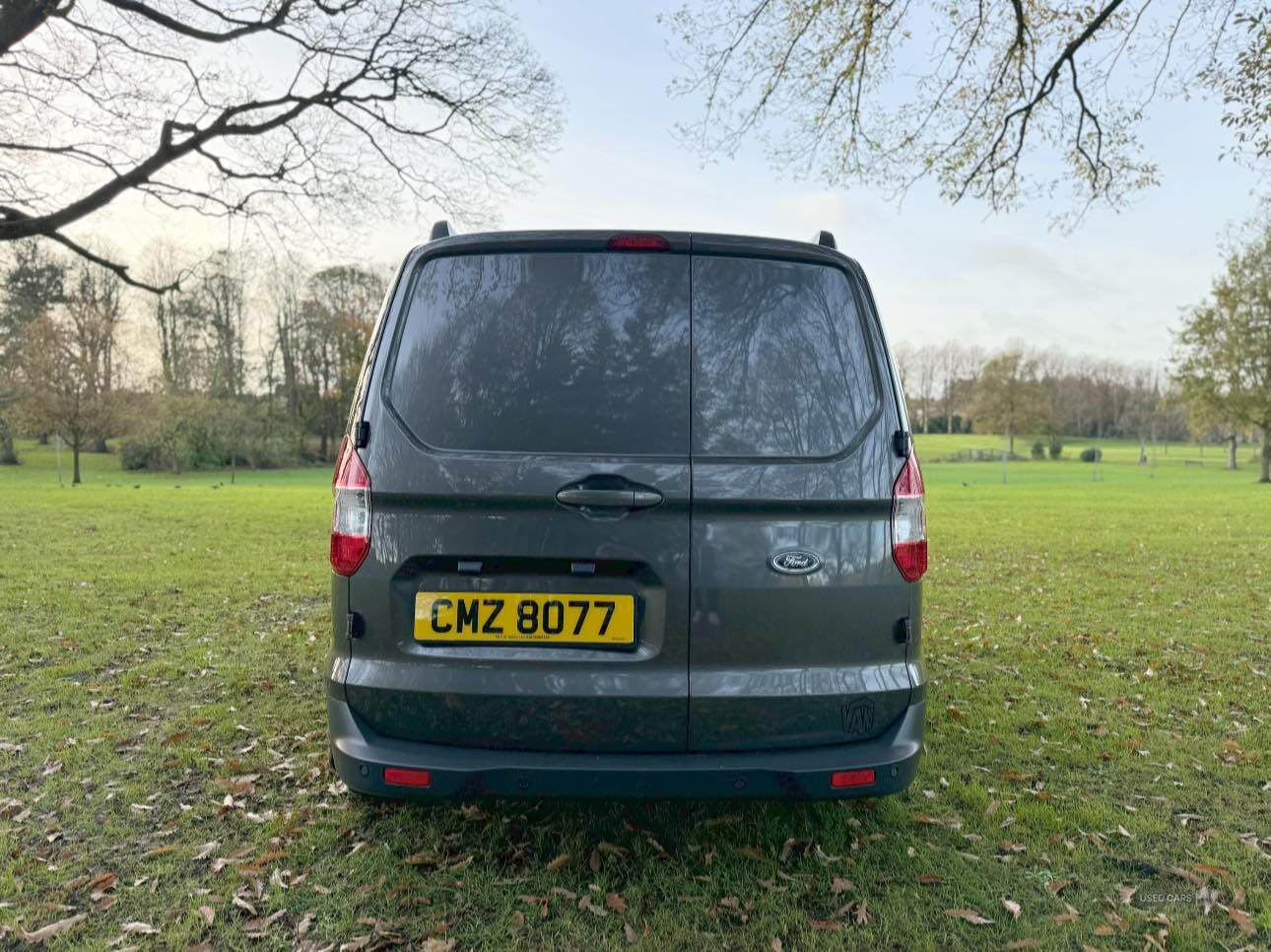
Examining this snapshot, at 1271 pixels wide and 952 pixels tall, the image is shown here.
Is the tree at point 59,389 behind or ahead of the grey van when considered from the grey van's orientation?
ahead

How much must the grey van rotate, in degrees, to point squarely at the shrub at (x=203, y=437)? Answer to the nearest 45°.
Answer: approximately 45° to its left

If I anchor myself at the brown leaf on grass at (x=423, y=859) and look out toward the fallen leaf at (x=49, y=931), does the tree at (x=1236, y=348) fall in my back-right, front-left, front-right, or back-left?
back-right

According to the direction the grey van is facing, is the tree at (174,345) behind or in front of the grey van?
in front

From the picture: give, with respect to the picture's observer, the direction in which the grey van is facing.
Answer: facing away from the viewer

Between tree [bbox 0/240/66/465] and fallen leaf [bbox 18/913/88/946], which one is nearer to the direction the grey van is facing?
the tree
